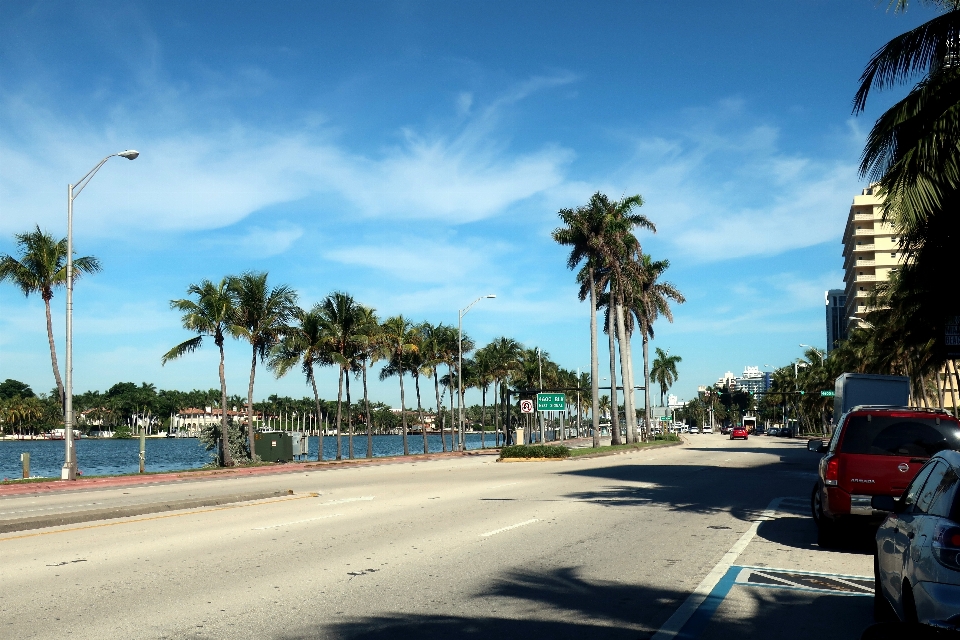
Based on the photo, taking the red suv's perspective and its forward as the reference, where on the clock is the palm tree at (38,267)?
The palm tree is roughly at 10 o'clock from the red suv.

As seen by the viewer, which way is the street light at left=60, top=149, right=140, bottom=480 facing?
to the viewer's right

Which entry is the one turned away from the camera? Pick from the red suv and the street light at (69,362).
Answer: the red suv

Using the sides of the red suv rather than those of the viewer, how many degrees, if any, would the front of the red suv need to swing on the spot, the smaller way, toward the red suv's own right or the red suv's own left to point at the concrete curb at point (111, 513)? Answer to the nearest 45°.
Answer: approximately 90° to the red suv's own left

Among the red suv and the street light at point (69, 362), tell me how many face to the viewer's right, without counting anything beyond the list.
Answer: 1

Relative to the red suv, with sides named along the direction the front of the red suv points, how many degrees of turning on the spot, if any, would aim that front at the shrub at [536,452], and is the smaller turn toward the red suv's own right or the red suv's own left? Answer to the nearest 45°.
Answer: approximately 45° to the red suv's own left

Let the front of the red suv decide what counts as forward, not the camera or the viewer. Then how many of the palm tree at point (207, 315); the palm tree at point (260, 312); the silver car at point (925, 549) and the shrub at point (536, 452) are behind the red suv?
1

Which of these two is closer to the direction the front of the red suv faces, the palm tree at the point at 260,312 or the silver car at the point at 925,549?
the palm tree

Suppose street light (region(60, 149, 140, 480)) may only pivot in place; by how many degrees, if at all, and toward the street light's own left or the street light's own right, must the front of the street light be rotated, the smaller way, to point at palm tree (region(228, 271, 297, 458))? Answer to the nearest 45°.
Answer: approximately 45° to the street light's own left

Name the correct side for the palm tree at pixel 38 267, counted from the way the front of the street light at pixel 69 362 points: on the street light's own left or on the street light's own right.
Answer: on the street light's own left

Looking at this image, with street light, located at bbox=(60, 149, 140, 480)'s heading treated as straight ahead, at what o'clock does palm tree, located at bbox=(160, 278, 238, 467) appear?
The palm tree is roughly at 10 o'clock from the street light.

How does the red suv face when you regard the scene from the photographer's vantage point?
facing away from the viewer

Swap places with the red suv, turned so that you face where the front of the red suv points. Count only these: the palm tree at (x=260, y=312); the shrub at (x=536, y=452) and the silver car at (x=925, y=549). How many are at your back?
1

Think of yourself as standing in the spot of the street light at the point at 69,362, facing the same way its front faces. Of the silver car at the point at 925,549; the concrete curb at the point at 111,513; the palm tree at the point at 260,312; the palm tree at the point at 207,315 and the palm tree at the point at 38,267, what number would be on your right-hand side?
2

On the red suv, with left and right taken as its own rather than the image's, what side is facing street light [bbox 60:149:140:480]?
left
